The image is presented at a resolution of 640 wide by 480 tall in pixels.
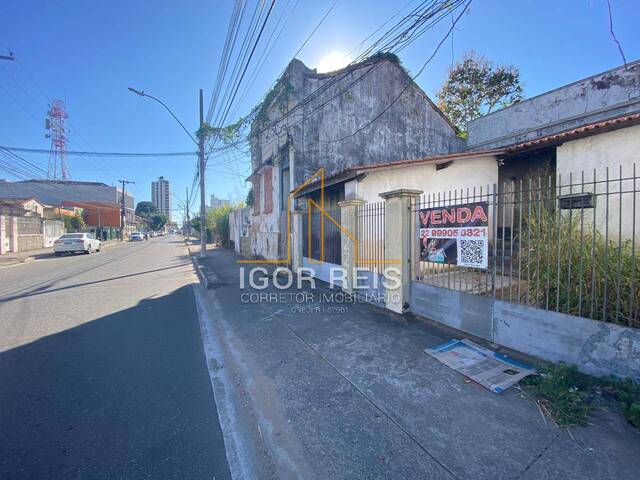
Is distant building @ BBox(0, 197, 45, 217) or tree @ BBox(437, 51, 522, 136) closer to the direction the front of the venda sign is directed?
the distant building

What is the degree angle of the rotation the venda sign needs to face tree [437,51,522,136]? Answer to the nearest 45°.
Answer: approximately 135° to its right

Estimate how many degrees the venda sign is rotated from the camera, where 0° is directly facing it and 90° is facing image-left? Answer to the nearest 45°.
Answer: approximately 45°

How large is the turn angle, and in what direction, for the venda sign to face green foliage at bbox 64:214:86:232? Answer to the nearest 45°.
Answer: approximately 45° to its right

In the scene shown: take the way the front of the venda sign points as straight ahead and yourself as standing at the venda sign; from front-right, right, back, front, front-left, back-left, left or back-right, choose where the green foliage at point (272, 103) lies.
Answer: right

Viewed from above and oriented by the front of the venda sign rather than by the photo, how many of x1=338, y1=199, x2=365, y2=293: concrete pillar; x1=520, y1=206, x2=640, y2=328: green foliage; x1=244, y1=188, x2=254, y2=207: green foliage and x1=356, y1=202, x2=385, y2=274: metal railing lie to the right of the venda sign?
3

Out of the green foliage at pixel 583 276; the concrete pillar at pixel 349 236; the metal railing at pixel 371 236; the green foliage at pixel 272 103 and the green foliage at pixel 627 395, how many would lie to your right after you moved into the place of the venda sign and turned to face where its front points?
3

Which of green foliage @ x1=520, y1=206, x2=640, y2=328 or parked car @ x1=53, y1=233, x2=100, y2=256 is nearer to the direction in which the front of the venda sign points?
the parked car

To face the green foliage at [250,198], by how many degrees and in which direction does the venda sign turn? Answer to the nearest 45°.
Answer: approximately 90° to its right

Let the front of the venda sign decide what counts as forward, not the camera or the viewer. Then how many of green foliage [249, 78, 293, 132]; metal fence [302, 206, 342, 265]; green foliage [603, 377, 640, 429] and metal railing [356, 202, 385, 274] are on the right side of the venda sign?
3

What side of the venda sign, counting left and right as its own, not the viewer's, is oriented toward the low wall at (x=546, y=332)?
left

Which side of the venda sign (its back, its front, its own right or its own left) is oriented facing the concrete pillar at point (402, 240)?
right
